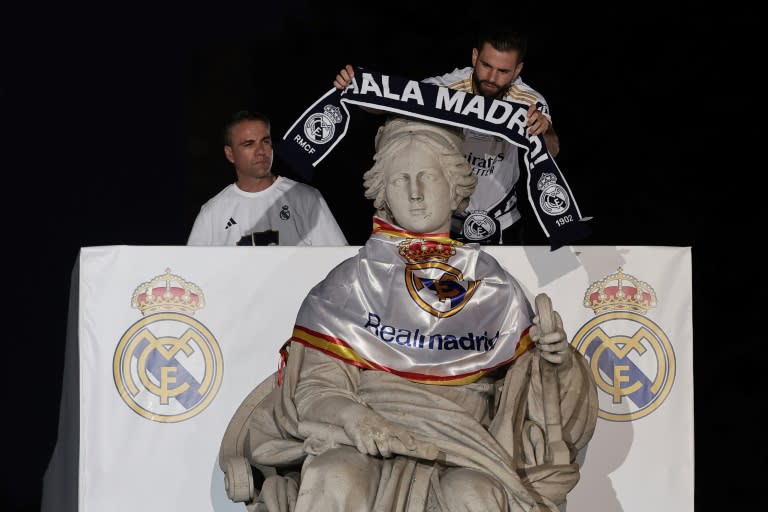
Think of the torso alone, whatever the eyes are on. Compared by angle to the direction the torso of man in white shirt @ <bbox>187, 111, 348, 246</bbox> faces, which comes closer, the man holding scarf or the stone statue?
the stone statue

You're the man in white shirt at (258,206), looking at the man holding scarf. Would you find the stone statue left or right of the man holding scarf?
right

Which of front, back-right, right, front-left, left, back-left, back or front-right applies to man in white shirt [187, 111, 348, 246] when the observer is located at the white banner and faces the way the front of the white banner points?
back

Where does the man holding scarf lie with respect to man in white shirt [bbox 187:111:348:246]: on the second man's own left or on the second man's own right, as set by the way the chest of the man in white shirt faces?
on the second man's own left

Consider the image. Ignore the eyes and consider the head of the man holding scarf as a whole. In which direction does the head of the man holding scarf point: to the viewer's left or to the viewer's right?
to the viewer's left

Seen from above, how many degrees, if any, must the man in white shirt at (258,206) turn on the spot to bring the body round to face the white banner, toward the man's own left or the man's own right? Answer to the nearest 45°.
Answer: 0° — they already face it

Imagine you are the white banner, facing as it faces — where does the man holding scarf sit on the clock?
The man holding scarf is roughly at 8 o'clock from the white banner.

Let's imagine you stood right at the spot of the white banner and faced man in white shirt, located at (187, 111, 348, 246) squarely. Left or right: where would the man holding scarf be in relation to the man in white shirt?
right

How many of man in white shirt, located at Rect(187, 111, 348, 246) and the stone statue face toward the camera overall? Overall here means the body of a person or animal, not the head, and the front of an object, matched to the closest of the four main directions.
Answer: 2

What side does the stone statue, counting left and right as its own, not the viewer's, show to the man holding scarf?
back

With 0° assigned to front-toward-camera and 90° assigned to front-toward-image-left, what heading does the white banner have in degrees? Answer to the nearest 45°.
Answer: approximately 0°

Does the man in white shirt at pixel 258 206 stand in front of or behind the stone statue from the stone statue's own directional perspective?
behind
